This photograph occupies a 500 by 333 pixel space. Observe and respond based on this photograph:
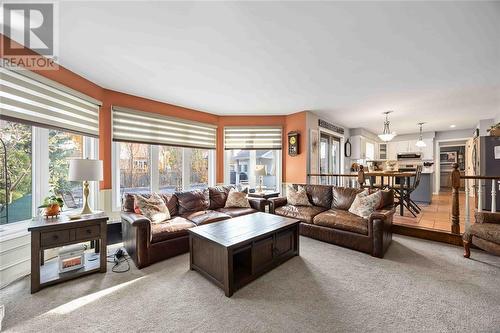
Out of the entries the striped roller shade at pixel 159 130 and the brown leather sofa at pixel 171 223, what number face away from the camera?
0

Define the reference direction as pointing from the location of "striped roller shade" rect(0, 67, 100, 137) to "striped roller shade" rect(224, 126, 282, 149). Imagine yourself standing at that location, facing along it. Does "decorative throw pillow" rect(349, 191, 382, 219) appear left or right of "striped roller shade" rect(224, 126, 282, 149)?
right

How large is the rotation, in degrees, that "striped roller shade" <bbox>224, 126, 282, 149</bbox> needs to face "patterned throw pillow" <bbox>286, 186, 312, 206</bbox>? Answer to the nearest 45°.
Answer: approximately 45° to its left

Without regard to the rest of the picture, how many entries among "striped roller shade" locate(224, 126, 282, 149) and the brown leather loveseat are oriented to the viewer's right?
0

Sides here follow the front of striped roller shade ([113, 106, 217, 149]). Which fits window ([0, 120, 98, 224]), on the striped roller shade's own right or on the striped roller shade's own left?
on the striped roller shade's own right

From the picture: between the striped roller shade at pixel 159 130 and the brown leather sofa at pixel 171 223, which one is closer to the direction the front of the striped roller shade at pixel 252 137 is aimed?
the brown leather sofa

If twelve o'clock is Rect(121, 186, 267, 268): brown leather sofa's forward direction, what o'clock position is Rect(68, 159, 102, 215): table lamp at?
The table lamp is roughly at 4 o'clock from the brown leather sofa.

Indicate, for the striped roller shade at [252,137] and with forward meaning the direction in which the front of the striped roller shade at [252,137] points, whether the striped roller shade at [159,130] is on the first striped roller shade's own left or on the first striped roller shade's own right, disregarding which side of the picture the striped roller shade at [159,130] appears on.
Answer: on the first striped roller shade's own right

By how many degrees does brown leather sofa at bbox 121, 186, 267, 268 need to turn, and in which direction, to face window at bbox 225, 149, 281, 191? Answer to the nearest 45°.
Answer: approximately 90° to its left

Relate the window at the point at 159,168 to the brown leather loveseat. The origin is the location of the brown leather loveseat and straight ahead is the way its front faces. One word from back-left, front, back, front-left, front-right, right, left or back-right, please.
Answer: front-right

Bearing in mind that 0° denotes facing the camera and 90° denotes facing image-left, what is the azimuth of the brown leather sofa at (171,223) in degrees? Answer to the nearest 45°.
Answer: approximately 315°

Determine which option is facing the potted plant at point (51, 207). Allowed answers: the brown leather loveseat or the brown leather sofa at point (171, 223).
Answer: the brown leather loveseat

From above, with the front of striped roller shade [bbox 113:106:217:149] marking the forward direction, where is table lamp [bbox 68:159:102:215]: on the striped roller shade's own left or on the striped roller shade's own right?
on the striped roller shade's own right

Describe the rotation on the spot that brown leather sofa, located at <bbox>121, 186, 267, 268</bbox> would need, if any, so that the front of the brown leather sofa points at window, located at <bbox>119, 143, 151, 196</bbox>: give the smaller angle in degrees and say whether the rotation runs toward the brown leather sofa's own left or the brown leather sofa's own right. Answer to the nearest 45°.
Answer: approximately 180°
